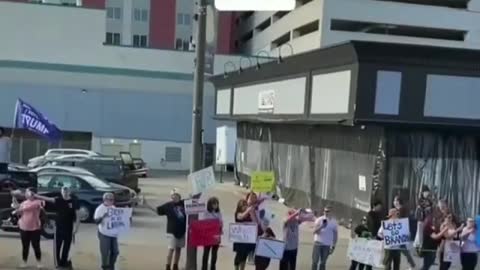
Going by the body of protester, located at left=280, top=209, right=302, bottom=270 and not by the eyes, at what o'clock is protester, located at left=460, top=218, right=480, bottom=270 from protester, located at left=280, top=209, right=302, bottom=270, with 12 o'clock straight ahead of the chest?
protester, located at left=460, top=218, right=480, bottom=270 is roughly at 10 o'clock from protester, located at left=280, top=209, right=302, bottom=270.

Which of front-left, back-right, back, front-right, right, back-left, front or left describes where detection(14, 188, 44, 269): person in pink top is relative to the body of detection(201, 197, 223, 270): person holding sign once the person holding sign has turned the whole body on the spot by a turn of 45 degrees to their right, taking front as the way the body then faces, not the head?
front-right

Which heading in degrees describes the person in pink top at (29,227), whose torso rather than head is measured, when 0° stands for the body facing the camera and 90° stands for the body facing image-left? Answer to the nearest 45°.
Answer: approximately 0°

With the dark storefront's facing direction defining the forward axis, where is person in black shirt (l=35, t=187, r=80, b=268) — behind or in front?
in front

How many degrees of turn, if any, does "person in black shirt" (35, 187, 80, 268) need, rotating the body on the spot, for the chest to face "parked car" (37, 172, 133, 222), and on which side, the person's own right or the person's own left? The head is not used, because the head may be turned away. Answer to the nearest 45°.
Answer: approximately 180°

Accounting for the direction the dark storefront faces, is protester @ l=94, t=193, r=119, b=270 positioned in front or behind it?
in front

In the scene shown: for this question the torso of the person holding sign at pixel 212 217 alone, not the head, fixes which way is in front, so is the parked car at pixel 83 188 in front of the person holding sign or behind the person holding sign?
behind

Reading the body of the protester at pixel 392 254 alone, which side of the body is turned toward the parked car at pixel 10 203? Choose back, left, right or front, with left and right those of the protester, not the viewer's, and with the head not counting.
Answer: right
